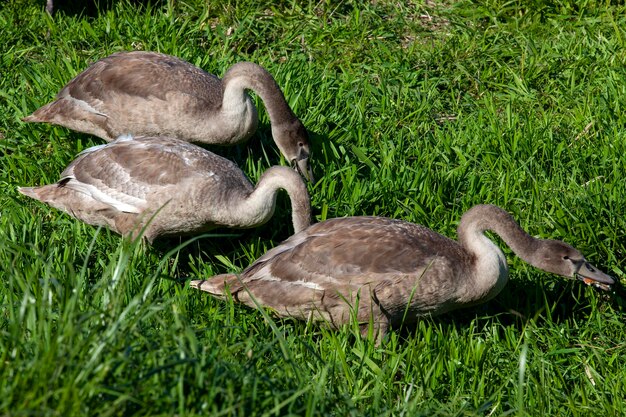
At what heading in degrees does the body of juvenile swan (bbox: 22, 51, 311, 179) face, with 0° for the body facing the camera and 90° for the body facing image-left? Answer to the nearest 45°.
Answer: approximately 270°

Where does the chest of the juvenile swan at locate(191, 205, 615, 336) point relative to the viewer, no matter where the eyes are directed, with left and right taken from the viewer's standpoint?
facing to the right of the viewer

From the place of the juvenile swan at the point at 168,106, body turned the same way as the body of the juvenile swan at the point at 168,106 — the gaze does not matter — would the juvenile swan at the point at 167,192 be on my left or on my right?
on my right

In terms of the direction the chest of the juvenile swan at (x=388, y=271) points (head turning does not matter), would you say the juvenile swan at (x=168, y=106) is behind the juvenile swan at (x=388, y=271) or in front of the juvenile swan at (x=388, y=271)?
behind

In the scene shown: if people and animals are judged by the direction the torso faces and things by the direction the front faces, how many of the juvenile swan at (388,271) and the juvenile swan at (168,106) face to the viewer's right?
2

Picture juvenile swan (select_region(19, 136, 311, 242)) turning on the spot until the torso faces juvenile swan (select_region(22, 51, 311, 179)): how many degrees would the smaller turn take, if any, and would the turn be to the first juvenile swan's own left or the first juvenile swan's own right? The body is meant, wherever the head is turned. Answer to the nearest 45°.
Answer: approximately 90° to the first juvenile swan's own left

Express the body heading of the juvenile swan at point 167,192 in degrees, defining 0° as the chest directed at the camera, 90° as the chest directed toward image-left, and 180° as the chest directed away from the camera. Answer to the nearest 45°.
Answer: approximately 270°
